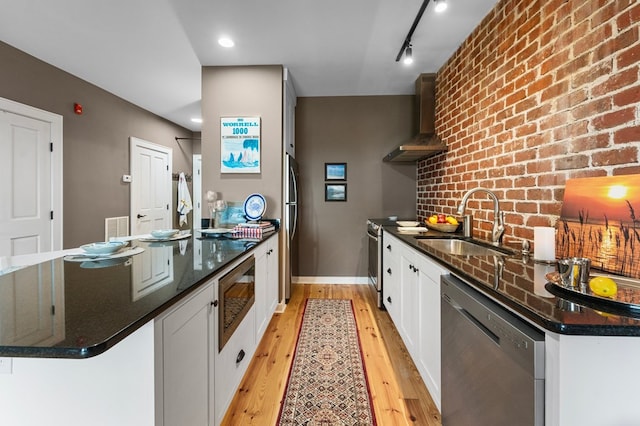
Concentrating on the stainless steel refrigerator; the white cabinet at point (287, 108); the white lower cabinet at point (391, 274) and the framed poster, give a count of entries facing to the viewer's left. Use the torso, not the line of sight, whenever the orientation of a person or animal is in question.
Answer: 1

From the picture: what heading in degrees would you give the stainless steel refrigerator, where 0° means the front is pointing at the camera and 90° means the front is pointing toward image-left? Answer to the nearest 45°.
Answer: approximately 270°

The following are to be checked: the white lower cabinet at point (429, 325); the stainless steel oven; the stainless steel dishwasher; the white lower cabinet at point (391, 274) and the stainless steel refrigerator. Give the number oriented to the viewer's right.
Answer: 1

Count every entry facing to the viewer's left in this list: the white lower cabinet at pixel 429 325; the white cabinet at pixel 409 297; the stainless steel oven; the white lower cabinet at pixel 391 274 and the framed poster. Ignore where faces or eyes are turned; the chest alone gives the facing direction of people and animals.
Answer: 4

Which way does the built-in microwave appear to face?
to the viewer's right

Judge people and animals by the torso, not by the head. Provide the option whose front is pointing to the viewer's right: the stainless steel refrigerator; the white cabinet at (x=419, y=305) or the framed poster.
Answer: the stainless steel refrigerator

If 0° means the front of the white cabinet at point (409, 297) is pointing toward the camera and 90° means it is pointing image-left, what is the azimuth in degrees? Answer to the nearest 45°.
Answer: approximately 90°

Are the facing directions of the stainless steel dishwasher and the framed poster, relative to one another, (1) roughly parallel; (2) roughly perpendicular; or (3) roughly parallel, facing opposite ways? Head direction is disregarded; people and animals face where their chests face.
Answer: roughly perpendicular

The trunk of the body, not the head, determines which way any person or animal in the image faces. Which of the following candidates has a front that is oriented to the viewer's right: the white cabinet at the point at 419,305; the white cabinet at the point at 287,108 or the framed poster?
the white cabinet at the point at 287,108

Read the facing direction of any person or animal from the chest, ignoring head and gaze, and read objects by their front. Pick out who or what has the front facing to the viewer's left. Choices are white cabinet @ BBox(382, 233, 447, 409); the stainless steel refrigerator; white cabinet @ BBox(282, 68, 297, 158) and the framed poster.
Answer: white cabinet @ BBox(382, 233, 447, 409)

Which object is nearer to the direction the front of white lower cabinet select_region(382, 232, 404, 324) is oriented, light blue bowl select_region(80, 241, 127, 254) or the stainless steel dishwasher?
the light blue bowl

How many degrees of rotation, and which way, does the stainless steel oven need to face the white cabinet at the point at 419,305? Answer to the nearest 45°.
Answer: approximately 90° to its left

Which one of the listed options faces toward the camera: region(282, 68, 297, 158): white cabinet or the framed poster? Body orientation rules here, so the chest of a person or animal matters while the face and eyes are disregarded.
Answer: the framed poster

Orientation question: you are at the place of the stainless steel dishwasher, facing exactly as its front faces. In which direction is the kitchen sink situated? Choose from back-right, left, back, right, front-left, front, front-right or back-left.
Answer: back-right

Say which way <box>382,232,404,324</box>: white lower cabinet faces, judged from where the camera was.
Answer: facing to the left of the viewer

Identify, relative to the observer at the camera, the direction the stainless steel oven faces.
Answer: facing to the left of the viewer

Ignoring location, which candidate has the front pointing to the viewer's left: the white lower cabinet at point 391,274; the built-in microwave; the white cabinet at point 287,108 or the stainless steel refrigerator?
the white lower cabinet
